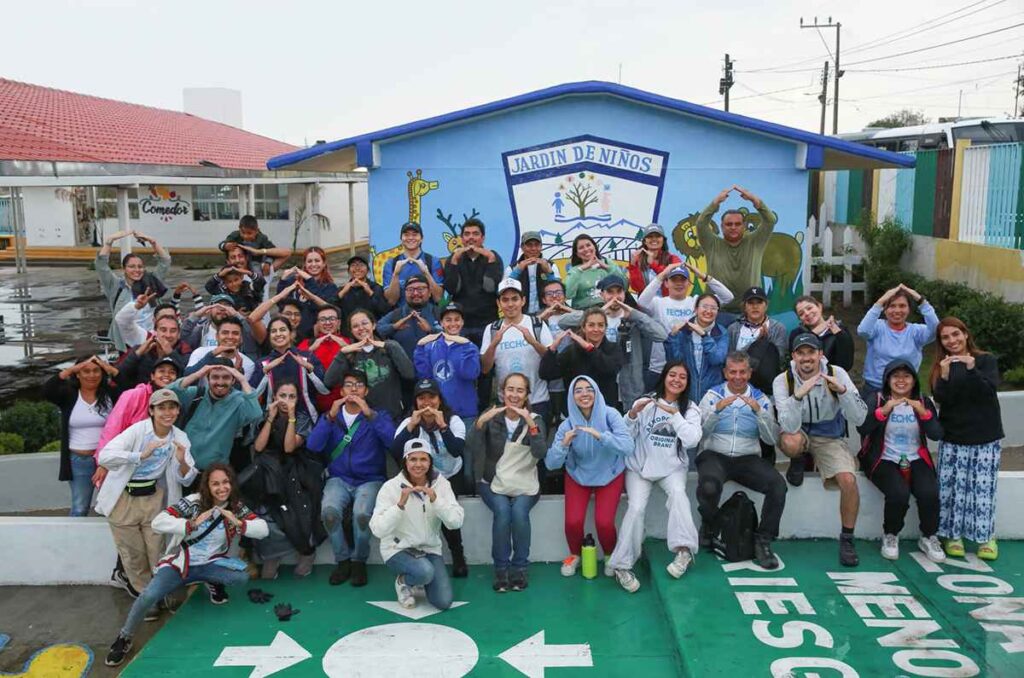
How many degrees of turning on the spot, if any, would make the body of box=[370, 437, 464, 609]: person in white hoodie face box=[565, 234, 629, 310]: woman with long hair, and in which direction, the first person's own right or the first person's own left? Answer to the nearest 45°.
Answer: approximately 135° to the first person's own left

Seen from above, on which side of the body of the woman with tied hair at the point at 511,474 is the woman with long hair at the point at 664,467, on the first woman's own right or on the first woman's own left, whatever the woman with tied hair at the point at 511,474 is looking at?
on the first woman's own left

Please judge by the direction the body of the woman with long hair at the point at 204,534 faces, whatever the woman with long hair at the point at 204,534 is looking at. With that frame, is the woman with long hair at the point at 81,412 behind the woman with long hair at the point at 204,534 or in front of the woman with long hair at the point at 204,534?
behind

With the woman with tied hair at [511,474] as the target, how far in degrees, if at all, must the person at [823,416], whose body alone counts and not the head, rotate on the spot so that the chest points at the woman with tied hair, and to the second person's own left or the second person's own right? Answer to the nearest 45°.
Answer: approximately 45° to the second person's own right

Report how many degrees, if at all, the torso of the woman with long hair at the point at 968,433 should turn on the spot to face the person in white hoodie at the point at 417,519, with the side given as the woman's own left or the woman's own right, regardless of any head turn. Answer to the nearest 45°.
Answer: approximately 45° to the woman's own right

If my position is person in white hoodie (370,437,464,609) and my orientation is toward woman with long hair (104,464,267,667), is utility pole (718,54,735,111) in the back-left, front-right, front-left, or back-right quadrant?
back-right
